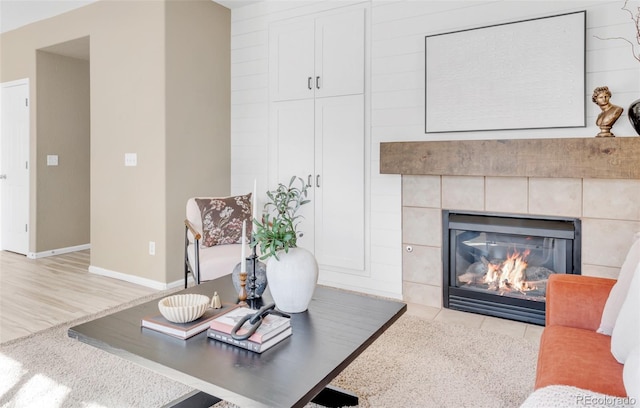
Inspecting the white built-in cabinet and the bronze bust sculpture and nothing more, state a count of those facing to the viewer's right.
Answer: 0

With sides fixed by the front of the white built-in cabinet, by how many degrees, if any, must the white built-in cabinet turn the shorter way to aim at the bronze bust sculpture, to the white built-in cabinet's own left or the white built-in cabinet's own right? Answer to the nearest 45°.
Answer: approximately 90° to the white built-in cabinet's own left

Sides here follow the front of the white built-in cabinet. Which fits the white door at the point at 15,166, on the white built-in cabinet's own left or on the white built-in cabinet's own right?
on the white built-in cabinet's own right

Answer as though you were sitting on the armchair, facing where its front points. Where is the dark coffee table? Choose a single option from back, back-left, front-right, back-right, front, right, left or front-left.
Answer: front-right

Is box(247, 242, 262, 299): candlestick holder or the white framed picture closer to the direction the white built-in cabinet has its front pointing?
the candlestick holder

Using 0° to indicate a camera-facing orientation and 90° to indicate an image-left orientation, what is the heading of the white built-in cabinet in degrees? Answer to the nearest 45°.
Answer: approximately 45°

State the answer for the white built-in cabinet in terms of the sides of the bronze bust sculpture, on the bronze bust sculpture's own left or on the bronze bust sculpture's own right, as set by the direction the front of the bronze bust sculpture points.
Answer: on the bronze bust sculpture's own right

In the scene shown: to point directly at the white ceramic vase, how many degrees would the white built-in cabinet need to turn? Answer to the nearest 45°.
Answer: approximately 45° to its left

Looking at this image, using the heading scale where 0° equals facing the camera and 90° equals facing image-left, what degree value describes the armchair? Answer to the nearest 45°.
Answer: approximately 315°

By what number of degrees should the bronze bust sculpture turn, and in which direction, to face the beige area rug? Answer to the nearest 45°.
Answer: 0° — it already faces it

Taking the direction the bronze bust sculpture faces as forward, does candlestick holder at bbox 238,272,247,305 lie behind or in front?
in front

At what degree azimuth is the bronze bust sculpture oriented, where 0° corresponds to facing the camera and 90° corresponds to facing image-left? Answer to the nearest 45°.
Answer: approximately 45°

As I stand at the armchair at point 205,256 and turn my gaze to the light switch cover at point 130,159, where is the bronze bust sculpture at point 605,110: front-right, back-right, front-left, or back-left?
back-right
